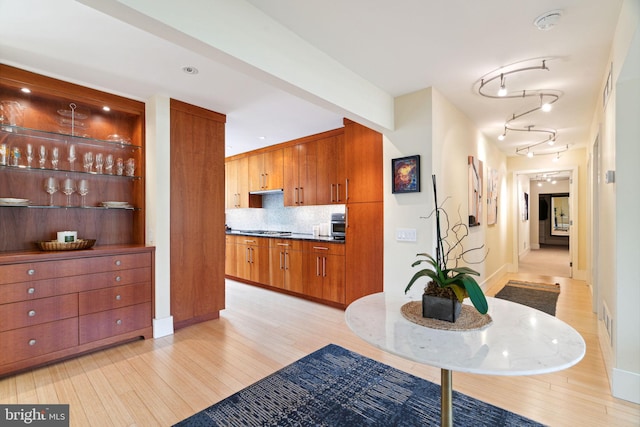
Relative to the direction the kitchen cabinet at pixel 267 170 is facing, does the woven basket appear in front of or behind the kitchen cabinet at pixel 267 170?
in front

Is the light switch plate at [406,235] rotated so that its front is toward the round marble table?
yes

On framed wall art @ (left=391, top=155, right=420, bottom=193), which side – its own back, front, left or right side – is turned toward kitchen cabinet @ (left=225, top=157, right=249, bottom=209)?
right

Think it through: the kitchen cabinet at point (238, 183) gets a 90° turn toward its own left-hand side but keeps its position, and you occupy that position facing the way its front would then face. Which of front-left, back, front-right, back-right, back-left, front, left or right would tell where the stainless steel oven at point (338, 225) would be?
front

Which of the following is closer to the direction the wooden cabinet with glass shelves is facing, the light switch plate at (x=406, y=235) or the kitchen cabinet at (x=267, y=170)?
the light switch plate

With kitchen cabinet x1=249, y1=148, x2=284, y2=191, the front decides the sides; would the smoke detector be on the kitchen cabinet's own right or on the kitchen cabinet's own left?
on the kitchen cabinet's own left

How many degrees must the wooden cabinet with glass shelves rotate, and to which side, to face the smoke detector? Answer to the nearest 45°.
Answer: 0° — it already faces it

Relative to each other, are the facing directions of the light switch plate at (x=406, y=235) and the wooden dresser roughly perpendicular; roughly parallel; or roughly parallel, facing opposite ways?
roughly perpendicular

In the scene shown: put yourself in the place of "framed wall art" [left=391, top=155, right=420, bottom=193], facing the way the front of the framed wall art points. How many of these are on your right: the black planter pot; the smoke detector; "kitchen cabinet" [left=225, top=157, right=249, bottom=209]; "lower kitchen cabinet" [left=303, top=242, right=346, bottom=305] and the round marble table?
2

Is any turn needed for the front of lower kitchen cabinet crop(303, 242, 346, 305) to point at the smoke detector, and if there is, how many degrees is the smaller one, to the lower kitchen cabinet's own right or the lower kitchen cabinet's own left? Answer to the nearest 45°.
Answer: approximately 90° to the lower kitchen cabinet's own left

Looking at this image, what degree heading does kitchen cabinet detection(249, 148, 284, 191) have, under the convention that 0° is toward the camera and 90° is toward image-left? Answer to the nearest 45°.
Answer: approximately 45°

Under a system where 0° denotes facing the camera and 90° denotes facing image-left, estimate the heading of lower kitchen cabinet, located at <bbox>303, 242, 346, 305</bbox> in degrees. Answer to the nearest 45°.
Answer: approximately 45°
